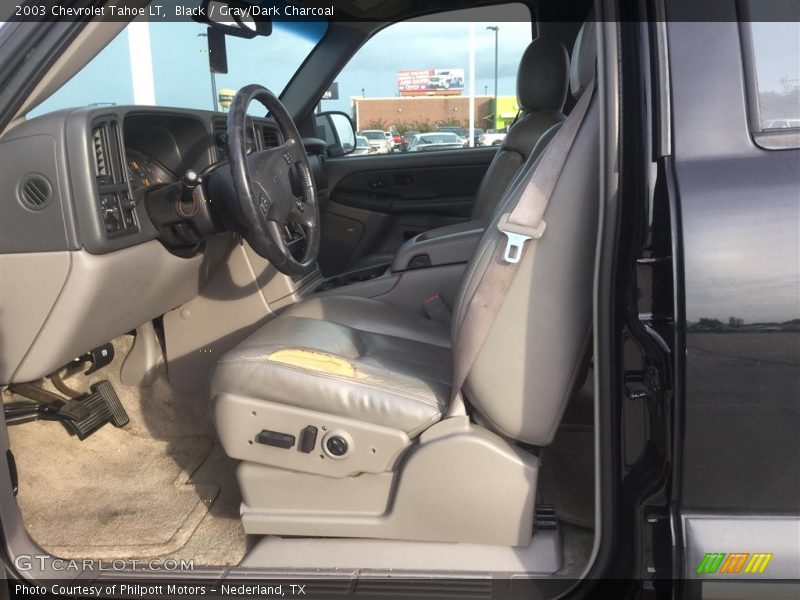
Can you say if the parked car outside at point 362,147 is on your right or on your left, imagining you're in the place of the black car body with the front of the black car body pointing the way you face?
on your right

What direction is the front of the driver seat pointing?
to the viewer's left

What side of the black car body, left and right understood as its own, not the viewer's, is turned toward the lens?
left

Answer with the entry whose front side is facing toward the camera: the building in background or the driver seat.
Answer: the building in background

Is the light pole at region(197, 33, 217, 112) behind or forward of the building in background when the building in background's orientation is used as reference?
forward

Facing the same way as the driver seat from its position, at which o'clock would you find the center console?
The center console is roughly at 3 o'clock from the driver seat.

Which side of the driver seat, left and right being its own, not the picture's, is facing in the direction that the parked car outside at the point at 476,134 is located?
right

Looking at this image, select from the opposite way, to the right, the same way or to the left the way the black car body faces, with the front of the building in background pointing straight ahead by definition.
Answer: to the right

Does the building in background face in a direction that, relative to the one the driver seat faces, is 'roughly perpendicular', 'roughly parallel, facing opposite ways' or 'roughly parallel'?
roughly perpendicular

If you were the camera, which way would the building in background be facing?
facing the viewer

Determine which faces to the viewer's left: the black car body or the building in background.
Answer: the black car body
